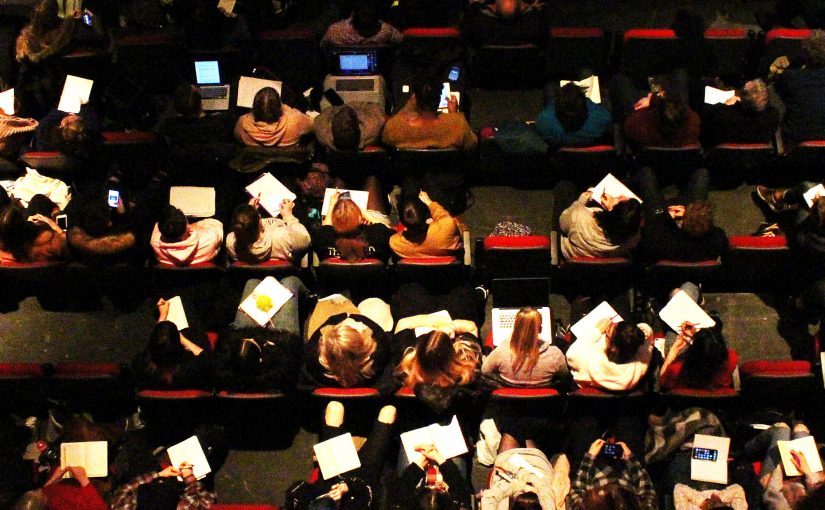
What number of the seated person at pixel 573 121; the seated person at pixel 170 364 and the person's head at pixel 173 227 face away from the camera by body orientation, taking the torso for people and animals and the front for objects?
3

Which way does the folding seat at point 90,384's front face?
away from the camera

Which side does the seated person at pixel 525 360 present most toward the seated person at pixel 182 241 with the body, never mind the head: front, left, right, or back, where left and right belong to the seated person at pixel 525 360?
left

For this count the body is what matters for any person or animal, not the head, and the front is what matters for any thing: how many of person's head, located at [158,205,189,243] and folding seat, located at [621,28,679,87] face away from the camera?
2

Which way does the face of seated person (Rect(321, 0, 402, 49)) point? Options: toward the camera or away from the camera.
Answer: away from the camera

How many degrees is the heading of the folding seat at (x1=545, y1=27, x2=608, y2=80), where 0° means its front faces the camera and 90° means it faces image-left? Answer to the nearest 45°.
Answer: approximately 180°

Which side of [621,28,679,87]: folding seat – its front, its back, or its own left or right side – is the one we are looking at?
back

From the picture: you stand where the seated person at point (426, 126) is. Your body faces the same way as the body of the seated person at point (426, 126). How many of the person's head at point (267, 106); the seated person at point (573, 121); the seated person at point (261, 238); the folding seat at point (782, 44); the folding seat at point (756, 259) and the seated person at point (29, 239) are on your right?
3

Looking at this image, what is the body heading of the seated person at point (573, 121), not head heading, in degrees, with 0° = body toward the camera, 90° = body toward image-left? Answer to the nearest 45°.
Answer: approximately 180°

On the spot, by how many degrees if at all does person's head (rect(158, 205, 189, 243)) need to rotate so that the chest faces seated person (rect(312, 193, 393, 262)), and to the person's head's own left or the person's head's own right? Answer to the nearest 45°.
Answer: approximately 90° to the person's head's own right

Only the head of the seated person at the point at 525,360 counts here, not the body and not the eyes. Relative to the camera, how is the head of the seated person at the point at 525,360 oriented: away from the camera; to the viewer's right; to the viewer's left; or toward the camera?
away from the camera

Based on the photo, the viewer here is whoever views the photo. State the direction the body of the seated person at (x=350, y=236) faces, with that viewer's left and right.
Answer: facing away from the viewer

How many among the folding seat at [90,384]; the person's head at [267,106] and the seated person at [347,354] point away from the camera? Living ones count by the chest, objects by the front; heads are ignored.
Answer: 3
